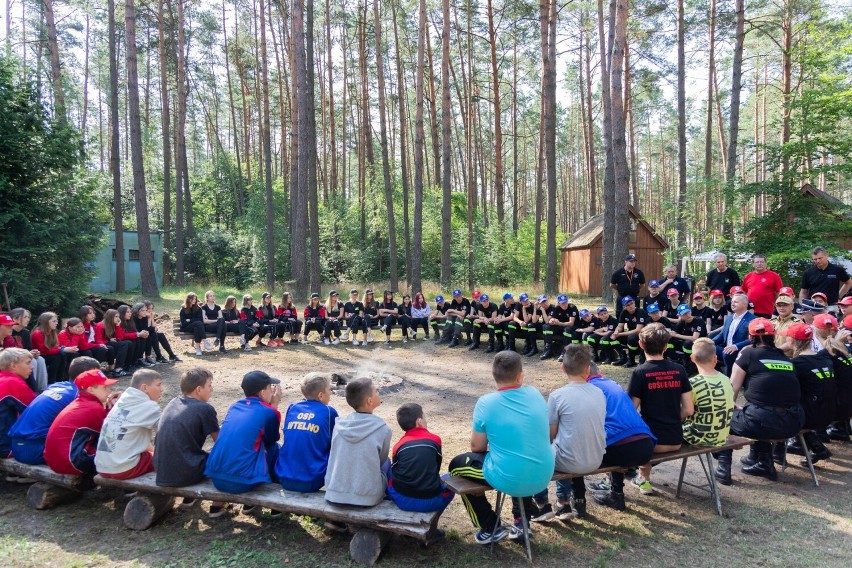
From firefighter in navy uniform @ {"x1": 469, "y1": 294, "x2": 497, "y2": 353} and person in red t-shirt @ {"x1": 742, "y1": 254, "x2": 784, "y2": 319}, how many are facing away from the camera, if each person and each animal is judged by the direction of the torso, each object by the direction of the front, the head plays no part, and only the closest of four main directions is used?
0

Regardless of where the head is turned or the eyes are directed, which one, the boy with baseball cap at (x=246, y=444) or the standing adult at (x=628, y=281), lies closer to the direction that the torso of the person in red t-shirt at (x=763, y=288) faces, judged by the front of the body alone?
the boy with baseball cap

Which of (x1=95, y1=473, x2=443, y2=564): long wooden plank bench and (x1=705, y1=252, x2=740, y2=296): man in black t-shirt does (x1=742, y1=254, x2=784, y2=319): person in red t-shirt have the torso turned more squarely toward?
the long wooden plank bench

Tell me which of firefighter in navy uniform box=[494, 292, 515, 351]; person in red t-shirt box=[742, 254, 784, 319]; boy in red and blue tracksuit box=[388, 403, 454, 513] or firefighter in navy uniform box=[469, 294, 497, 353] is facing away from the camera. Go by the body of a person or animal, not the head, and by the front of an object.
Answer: the boy in red and blue tracksuit

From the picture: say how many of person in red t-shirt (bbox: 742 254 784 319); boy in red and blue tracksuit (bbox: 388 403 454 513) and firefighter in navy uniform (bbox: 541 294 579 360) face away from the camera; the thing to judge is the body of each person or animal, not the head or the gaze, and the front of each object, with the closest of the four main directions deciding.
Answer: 1

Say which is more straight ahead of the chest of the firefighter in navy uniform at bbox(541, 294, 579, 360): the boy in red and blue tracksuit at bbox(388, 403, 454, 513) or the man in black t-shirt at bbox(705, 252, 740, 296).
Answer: the boy in red and blue tracksuit

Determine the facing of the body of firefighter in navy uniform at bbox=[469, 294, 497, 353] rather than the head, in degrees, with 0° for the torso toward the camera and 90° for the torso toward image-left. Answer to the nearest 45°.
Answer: approximately 45°

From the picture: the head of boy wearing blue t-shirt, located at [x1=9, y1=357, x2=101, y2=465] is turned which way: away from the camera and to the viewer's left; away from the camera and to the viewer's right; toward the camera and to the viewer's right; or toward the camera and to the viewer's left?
away from the camera and to the viewer's right

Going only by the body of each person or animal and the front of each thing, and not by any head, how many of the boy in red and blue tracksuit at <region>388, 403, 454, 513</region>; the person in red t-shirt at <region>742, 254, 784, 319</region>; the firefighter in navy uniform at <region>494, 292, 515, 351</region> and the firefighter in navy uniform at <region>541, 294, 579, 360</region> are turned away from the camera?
1

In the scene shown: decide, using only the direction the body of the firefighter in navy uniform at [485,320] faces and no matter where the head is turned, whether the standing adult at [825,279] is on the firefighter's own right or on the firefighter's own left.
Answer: on the firefighter's own left

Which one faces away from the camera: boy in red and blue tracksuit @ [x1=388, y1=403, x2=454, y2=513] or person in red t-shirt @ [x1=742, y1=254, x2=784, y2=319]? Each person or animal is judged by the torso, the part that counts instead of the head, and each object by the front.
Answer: the boy in red and blue tracksuit

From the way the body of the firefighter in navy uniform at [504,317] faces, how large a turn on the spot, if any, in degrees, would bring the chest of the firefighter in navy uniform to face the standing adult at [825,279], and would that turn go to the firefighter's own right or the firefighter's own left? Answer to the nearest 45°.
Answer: approximately 90° to the firefighter's own left
